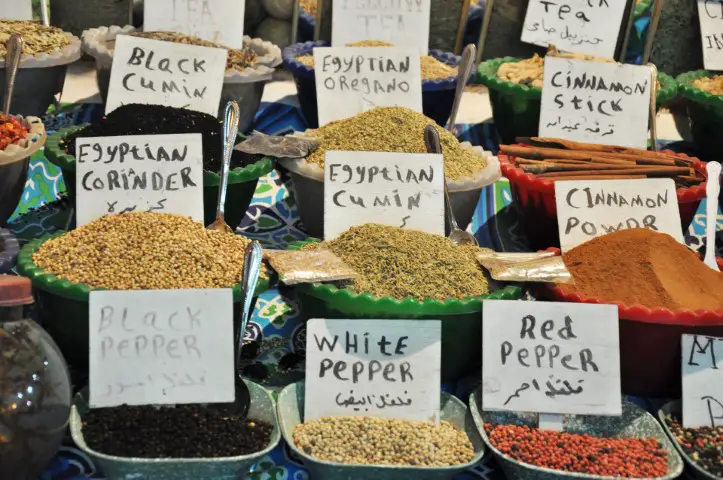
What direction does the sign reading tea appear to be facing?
toward the camera

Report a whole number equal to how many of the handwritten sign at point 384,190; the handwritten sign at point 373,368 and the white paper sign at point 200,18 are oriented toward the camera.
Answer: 3

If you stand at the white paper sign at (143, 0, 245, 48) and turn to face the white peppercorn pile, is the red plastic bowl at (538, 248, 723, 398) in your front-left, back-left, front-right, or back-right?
front-left

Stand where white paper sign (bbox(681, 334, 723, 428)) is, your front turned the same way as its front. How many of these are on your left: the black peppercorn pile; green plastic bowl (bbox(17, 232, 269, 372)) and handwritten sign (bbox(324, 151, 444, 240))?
0

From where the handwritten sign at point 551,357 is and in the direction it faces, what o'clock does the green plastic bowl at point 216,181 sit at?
The green plastic bowl is roughly at 4 o'clock from the handwritten sign.

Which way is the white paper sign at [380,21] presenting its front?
toward the camera

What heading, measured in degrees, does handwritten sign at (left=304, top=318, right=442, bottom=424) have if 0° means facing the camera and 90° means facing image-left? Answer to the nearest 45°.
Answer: approximately 0°

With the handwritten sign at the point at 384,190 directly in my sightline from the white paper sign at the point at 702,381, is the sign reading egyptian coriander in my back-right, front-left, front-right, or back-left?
front-left

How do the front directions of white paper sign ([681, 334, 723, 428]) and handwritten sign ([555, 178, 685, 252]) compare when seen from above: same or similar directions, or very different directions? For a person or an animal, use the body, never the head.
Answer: same or similar directions

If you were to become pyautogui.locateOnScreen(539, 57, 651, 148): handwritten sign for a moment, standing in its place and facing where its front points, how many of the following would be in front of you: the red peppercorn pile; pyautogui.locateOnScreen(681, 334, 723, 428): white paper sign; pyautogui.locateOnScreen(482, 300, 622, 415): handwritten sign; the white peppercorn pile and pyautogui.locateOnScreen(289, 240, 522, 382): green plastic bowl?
5

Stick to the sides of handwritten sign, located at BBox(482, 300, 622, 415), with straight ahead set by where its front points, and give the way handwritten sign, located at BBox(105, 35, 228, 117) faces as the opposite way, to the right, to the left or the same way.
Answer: the same way

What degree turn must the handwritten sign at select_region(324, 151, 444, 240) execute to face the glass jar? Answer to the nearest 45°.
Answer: approximately 45° to its right

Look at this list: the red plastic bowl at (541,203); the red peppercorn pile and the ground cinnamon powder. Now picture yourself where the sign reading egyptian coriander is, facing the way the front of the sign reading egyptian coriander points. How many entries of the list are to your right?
0

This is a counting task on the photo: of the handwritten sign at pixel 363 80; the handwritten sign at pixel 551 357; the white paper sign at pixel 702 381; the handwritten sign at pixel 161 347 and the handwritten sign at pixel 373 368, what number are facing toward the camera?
5

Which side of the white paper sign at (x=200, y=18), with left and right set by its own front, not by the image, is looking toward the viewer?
front
